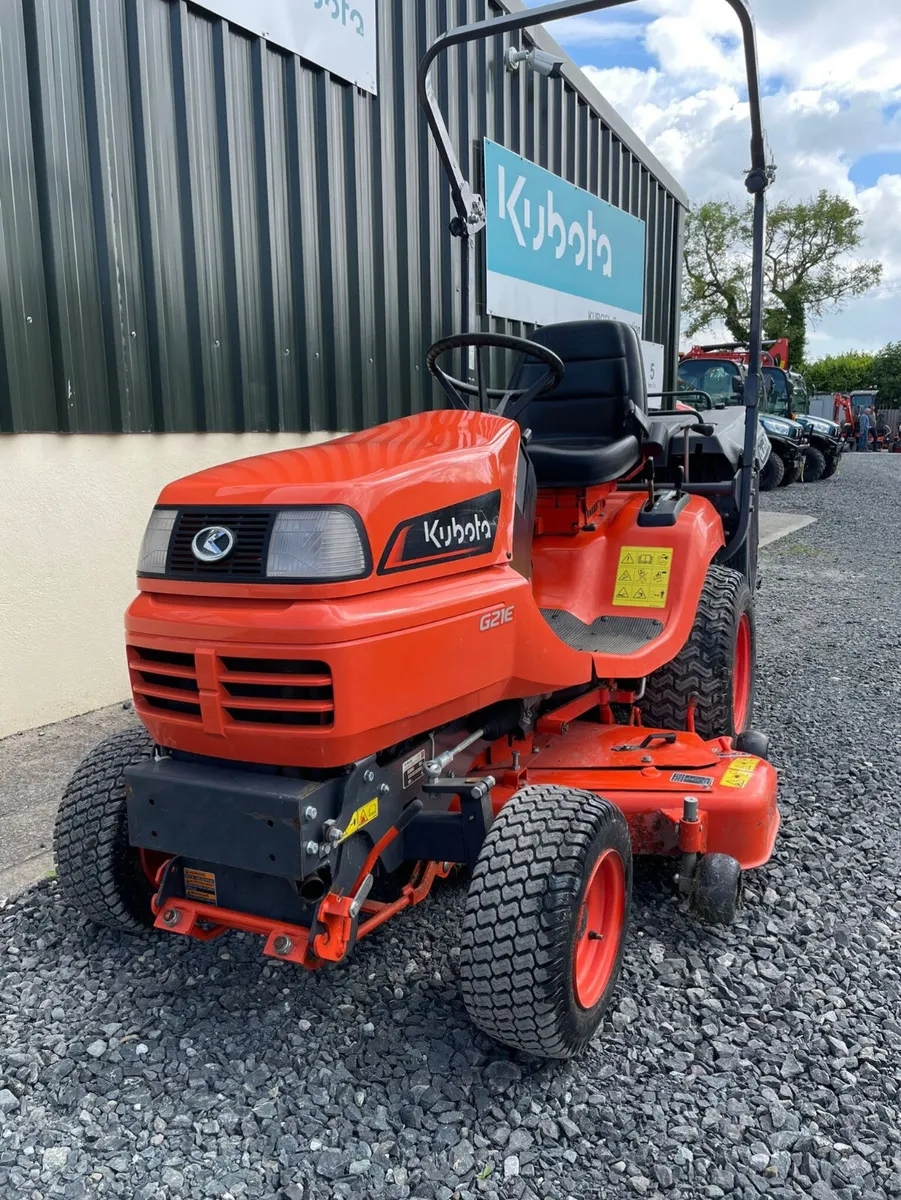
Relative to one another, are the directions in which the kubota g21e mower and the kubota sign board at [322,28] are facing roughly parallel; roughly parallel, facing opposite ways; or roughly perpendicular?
roughly perpendicular

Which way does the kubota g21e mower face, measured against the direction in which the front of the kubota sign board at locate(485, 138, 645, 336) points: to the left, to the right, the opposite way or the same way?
to the right

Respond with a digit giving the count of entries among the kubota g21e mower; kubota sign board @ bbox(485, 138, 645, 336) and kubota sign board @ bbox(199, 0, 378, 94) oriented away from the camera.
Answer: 0

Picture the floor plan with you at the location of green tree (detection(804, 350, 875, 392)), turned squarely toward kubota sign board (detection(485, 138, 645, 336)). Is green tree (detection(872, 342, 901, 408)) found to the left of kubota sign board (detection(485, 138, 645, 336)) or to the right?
left

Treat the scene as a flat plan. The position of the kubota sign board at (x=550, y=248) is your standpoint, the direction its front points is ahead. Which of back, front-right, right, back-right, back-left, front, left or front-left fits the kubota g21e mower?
front-right

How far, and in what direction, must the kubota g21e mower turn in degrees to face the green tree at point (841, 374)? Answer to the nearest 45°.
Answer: approximately 180°

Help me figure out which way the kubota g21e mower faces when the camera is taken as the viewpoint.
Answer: facing the viewer and to the left of the viewer

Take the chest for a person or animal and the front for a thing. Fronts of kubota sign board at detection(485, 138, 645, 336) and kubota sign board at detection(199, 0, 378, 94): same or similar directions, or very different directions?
same or similar directions

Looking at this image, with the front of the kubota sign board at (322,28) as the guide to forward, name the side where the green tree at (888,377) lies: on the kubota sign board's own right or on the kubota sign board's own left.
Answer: on the kubota sign board's own left

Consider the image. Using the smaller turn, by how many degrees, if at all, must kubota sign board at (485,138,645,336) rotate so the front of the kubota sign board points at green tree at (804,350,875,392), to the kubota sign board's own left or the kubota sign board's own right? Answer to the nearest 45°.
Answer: approximately 135° to the kubota sign board's own left

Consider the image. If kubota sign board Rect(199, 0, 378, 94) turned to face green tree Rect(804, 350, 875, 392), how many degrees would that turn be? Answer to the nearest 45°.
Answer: approximately 90° to its left

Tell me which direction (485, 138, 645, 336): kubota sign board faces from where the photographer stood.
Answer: facing the viewer and to the right of the viewer

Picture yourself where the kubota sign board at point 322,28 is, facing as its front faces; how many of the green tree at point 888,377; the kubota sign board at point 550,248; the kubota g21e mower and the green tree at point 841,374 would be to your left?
3

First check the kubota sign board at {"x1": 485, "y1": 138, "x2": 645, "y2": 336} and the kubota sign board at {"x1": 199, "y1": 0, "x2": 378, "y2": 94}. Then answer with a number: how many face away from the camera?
0

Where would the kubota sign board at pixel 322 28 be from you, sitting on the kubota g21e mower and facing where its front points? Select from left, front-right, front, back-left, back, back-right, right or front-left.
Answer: back-right

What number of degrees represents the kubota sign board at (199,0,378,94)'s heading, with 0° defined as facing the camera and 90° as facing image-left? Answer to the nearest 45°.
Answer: approximately 315°
